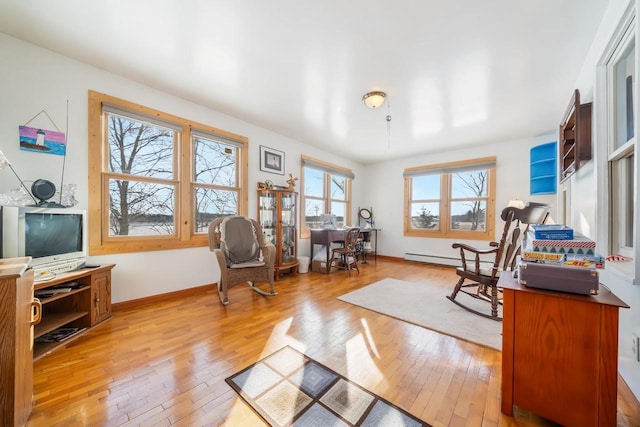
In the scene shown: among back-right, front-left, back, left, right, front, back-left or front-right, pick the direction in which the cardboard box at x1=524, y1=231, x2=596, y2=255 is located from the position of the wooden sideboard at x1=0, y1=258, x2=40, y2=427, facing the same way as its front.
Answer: front-right

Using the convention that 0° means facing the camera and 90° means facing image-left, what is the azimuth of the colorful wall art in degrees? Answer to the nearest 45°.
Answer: approximately 315°

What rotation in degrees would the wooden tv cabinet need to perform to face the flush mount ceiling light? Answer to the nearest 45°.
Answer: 0° — it already faces it

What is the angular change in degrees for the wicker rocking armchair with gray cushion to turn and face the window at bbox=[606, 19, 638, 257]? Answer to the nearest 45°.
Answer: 0° — it already faces it

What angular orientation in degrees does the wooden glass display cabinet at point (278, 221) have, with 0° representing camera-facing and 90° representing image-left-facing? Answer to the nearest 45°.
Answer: approximately 315°

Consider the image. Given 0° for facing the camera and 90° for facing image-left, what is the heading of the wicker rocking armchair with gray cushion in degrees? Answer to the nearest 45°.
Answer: approximately 315°

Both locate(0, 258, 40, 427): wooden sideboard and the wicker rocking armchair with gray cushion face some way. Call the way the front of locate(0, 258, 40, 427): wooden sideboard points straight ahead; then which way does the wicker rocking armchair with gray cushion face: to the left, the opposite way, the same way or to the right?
to the right

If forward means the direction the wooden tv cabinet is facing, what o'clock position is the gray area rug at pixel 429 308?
The gray area rug is roughly at 12 o'clock from the wooden tv cabinet.

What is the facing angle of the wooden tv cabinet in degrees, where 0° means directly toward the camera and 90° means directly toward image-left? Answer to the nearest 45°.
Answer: approximately 315°

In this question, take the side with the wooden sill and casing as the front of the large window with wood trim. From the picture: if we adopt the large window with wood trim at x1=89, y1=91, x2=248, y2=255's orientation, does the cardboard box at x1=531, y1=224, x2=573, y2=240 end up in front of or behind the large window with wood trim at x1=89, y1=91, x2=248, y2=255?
in front

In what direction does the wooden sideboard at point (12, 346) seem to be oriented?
to the viewer's right

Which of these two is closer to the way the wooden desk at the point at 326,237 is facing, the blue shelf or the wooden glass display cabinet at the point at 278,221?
the blue shelf

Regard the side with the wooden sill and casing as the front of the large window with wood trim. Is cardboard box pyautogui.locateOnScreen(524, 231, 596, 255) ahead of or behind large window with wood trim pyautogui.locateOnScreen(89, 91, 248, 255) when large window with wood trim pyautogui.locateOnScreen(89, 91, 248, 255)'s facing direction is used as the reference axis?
ahead

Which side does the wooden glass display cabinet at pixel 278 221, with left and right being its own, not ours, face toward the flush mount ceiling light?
front

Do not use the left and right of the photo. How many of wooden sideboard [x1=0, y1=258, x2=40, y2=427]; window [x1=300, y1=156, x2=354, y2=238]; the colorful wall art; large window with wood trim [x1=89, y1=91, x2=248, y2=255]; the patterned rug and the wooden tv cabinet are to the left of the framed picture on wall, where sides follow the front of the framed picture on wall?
1

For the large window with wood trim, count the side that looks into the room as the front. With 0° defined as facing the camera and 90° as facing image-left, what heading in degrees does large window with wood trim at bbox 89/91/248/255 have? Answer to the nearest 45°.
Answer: approximately 315°

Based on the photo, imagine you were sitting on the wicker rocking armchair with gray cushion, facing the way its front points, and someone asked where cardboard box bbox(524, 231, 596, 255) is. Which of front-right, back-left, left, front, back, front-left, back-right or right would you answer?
front

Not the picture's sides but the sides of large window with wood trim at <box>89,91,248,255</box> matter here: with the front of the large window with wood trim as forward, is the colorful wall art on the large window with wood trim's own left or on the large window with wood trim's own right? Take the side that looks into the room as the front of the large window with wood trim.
on the large window with wood trim's own right
